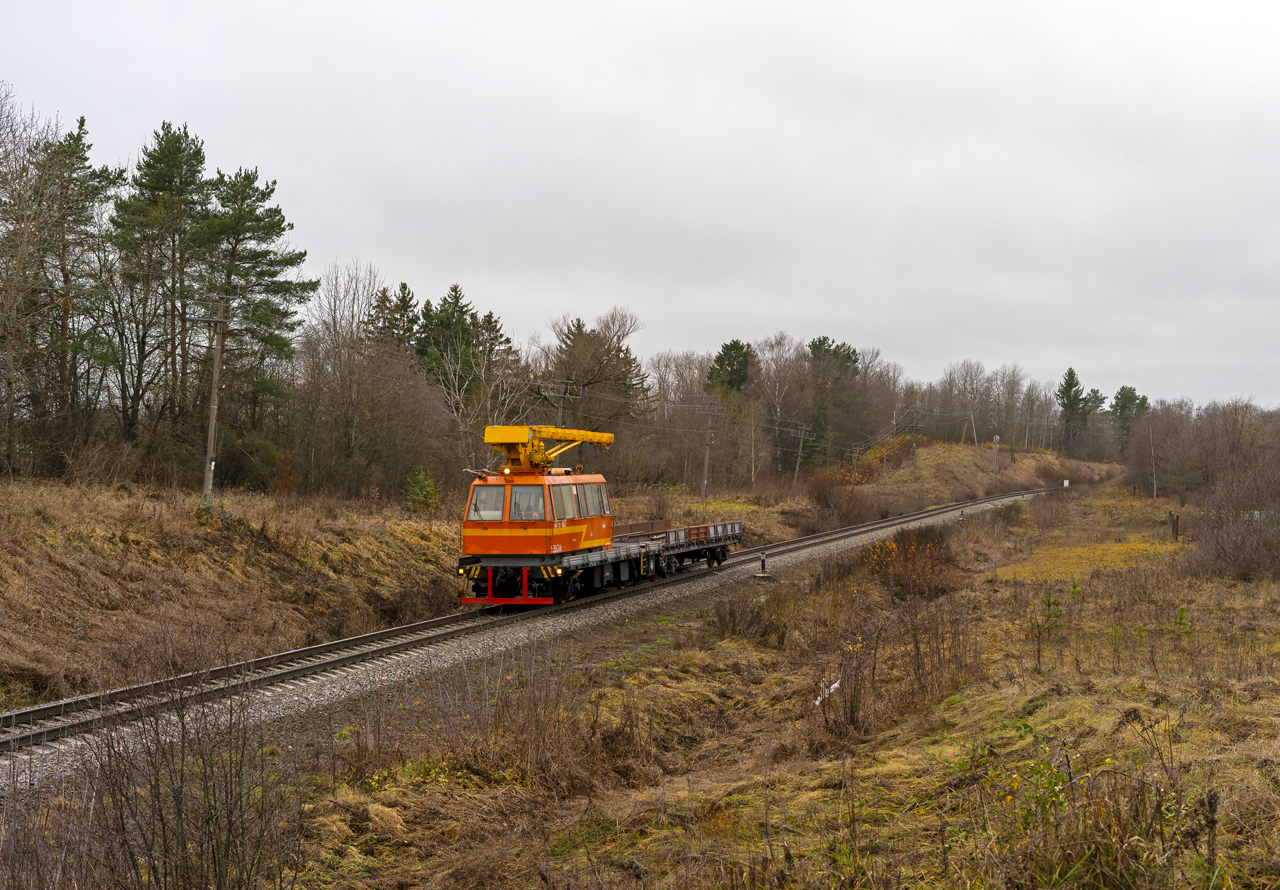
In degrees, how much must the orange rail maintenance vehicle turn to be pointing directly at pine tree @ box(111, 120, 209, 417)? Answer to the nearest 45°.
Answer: approximately 90° to its right

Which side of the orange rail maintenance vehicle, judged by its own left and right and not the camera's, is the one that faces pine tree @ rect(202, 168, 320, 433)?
right

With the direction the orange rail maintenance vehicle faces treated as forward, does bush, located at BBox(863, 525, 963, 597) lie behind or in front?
behind

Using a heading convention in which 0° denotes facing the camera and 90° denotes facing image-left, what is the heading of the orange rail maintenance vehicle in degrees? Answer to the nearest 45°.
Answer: approximately 45°

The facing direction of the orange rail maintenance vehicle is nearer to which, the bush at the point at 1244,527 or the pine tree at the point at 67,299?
the pine tree

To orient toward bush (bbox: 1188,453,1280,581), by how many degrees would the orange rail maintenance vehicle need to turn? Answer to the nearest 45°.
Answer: approximately 135° to its left

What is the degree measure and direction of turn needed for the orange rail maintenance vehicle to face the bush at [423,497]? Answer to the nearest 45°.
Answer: approximately 135° to its right
